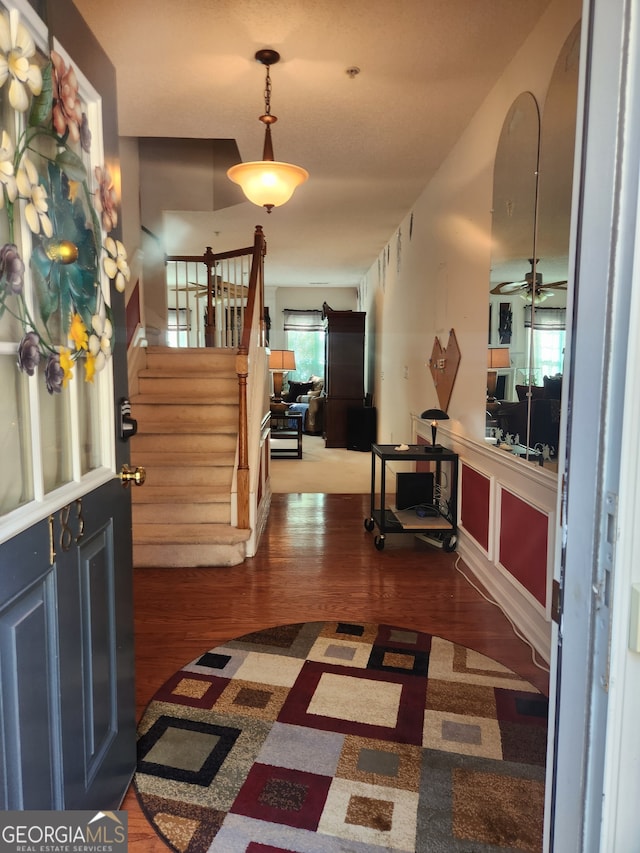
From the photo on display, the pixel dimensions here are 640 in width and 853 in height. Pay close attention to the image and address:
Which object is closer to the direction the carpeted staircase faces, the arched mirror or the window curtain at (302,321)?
the arched mirror

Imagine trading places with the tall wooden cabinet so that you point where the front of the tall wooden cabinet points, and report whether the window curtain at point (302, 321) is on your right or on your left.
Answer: on your right

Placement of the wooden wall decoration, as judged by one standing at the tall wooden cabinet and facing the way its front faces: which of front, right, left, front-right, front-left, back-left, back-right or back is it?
left

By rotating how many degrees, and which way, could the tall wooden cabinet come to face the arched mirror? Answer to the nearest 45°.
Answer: approximately 90° to its left

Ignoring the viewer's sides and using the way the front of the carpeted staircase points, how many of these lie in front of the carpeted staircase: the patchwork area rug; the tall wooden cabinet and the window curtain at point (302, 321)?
1

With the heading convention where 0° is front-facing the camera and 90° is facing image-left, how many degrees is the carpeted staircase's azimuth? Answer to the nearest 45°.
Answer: approximately 0°

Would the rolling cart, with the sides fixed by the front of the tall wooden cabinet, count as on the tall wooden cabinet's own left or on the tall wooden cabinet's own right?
on the tall wooden cabinet's own left

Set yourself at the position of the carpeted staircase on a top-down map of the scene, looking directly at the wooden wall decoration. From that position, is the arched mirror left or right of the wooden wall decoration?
right
